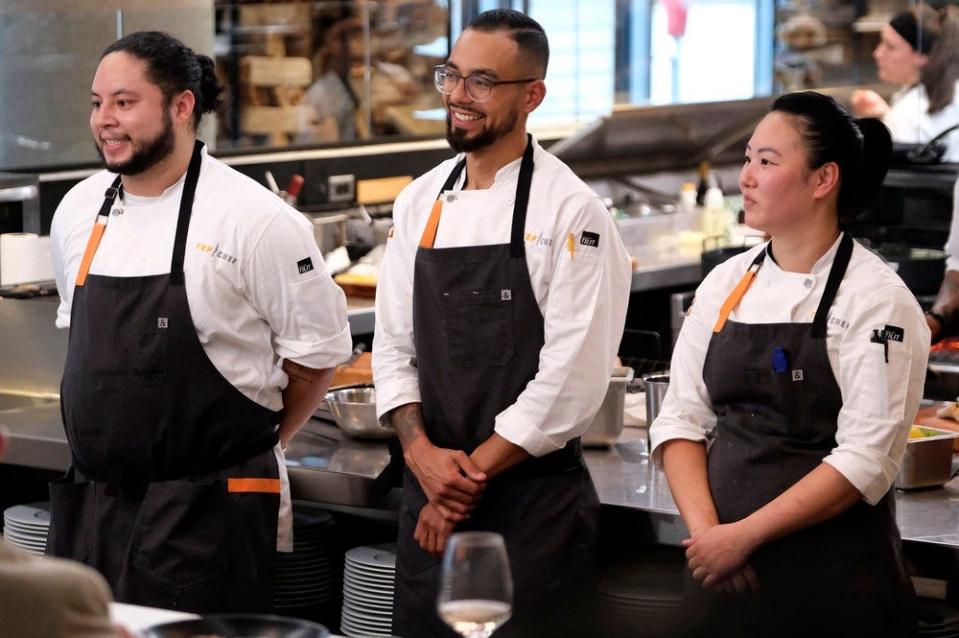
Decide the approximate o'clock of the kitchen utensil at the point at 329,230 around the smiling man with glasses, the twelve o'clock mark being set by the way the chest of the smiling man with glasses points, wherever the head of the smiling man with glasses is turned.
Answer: The kitchen utensil is roughly at 4 o'clock from the smiling man with glasses.

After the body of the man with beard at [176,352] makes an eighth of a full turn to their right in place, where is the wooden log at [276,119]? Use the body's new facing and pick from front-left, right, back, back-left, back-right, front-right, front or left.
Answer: right

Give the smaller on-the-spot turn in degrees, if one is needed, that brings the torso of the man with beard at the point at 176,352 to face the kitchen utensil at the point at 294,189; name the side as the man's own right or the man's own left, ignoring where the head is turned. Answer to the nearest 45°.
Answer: approximately 135° to the man's own right

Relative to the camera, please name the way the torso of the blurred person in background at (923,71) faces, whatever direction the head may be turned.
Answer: to the viewer's left

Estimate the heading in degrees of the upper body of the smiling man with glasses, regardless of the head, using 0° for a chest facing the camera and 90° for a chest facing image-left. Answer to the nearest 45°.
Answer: approximately 45°

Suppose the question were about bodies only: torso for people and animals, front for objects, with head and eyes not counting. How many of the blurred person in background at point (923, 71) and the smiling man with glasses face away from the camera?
0

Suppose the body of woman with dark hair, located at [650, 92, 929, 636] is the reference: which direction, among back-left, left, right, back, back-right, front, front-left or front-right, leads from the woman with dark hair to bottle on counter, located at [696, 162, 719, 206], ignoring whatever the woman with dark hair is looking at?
back-right

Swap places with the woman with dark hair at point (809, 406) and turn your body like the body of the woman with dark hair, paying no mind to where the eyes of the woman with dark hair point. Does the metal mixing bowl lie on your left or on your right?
on your right
